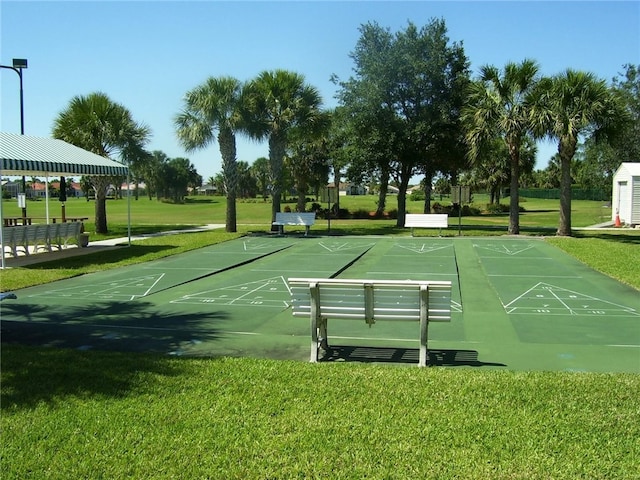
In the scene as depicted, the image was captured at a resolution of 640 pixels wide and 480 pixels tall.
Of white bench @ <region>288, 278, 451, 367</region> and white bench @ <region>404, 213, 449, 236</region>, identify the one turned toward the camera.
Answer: white bench @ <region>404, 213, 449, 236</region>

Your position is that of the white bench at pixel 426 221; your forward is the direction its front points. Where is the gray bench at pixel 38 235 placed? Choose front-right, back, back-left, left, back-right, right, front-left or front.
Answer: front-right

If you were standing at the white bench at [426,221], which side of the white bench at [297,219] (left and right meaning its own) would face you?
left

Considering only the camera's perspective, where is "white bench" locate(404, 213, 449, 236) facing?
facing the viewer

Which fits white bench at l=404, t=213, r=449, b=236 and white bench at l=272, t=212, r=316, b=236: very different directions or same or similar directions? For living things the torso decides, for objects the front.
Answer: same or similar directions

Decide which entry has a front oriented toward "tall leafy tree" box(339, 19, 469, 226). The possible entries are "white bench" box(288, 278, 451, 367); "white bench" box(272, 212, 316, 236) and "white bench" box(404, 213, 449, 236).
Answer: "white bench" box(288, 278, 451, 367)

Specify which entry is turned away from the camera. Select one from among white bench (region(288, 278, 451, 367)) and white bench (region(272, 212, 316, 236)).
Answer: white bench (region(288, 278, 451, 367))

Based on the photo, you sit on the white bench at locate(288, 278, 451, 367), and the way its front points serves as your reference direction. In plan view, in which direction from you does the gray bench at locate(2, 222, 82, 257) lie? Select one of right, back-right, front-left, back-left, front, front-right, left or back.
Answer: front-left

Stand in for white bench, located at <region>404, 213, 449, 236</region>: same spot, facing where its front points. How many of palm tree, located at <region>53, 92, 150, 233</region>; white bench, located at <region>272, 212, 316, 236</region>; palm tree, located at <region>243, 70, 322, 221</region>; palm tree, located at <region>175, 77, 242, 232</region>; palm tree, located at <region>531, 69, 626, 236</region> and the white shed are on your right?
4

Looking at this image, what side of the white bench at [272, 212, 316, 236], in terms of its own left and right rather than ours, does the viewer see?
front

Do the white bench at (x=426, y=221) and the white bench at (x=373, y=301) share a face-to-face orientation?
yes

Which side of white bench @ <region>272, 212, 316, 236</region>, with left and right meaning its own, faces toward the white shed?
left

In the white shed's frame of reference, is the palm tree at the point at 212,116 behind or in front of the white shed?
in front

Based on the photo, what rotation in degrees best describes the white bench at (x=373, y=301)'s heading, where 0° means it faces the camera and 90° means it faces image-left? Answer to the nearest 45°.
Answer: approximately 180°

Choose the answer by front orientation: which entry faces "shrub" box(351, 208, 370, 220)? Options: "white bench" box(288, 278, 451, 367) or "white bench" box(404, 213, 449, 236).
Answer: "white bench" box(288, 278, 451, 367)

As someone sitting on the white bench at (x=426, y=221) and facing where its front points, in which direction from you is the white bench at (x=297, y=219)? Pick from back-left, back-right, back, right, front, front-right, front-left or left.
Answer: right

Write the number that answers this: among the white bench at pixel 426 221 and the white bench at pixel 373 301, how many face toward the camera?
1

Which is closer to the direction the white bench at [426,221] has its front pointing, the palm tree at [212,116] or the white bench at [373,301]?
the white bench

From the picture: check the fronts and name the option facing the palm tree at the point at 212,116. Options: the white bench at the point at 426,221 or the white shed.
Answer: the white shed

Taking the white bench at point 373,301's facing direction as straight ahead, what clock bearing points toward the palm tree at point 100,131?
The palm tree is roughly at 11 o'clock from the white bench.
